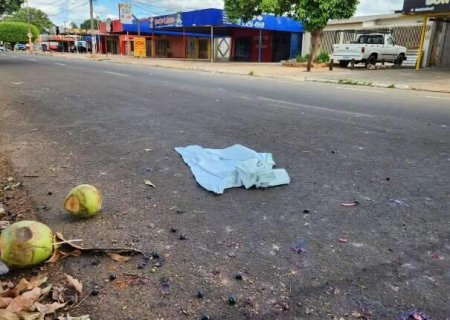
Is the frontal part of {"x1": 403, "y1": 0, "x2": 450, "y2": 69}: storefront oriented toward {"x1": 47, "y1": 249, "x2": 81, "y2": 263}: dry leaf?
yes

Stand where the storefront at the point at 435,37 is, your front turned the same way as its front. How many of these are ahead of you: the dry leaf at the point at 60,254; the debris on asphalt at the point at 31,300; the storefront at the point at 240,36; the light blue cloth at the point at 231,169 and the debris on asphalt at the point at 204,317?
4

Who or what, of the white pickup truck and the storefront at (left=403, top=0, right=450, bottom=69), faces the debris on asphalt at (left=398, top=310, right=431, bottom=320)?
the storefront

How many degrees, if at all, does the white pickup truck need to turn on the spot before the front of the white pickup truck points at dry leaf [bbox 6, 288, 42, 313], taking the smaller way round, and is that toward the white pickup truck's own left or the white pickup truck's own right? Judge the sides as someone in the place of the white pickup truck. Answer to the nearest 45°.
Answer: approximately 135° to the white pickup truck's own right

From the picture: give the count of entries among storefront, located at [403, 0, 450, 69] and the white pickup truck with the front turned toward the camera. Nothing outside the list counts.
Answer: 1

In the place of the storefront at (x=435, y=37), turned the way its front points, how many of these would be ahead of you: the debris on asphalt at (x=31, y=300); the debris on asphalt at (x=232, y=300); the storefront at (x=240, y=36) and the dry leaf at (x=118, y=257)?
3

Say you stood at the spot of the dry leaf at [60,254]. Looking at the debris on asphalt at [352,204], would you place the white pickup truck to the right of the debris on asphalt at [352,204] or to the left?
left

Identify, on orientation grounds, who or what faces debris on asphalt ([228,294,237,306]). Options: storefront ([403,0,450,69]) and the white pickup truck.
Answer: the storefront

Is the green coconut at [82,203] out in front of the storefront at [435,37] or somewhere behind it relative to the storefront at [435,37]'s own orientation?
in front

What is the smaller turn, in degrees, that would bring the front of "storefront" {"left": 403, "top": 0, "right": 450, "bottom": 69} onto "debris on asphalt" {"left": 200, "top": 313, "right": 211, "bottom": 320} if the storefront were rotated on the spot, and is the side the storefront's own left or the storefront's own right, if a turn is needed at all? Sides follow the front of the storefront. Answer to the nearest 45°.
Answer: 0° — it already faces it

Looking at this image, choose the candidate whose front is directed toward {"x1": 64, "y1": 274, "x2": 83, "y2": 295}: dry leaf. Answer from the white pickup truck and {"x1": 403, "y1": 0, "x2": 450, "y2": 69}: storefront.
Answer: the storefront

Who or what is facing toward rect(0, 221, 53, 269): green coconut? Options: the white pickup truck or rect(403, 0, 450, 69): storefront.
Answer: the storefront

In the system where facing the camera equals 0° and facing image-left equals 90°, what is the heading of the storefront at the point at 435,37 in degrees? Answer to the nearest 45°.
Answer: approximately 0°

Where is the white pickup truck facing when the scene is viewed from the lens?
facing away from the viewer and to the right of the viewer

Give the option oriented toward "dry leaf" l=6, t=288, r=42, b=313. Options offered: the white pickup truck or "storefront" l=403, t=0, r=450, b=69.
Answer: the storefront
